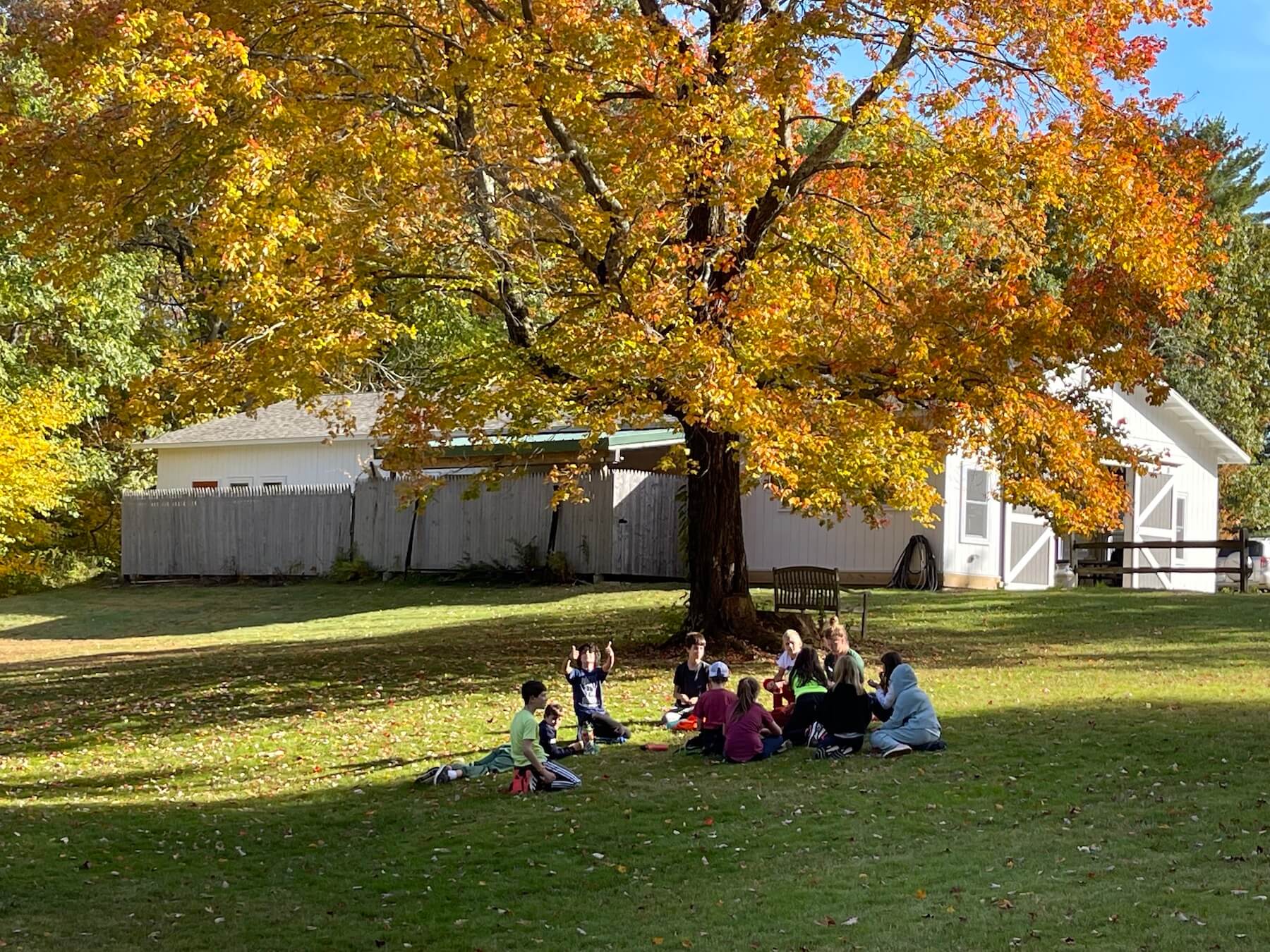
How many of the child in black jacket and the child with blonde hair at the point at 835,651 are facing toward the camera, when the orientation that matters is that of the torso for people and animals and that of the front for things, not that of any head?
1

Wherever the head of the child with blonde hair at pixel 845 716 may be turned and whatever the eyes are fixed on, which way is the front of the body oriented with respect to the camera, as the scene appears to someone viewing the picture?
away from the camera

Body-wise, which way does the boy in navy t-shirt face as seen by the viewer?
toward the camera

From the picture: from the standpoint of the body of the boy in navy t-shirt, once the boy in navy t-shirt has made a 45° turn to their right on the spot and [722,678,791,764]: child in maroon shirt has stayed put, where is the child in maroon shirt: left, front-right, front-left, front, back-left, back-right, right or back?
left

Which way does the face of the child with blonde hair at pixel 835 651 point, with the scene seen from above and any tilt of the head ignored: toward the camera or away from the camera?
toward the camera

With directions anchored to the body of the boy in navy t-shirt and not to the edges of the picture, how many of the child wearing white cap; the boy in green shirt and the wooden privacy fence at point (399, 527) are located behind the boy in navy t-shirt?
1

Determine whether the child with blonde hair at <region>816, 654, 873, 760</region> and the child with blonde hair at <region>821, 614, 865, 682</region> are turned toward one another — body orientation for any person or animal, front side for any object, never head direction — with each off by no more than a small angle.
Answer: yes

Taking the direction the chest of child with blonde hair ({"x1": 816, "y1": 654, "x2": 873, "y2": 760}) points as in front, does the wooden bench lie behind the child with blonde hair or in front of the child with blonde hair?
in front

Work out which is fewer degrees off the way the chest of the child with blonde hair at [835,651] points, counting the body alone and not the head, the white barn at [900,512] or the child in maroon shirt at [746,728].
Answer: the child in maroon shirt

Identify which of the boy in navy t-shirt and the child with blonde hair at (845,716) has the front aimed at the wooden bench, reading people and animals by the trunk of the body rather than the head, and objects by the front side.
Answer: the child with blonde hair

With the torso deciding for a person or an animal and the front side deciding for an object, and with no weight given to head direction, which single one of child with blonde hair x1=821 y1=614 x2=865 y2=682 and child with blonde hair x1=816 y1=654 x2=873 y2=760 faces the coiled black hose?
child with blonde hair x1=816 y1=654 x2=873 y2=760

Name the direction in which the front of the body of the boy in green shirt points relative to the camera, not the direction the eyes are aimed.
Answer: to the viewer's right

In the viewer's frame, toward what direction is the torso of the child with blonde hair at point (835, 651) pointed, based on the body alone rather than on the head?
toward the camera

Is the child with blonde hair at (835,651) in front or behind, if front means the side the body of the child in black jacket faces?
in front

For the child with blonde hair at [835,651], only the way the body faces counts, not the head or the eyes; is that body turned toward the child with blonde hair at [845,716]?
yes

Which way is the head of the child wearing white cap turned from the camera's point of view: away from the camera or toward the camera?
away from the camera

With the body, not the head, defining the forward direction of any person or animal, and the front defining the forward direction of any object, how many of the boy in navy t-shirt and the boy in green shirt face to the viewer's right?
1

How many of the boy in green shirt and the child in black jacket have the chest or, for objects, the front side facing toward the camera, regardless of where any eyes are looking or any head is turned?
0
